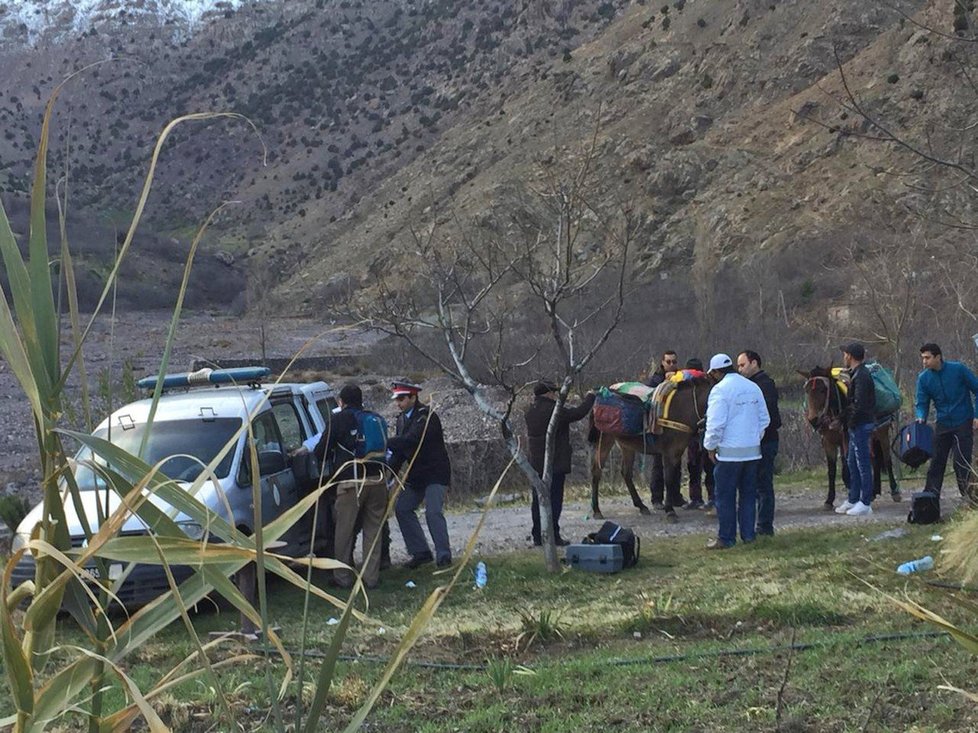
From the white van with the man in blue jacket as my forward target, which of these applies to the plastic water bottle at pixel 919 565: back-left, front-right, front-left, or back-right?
front-right

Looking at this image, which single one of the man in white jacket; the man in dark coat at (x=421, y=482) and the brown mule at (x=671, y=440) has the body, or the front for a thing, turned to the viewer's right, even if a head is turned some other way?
the brown mule

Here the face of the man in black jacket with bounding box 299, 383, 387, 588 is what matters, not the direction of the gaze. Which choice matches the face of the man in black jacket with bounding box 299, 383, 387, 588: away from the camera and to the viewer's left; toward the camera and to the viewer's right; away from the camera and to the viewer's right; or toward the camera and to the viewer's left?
away from the camera and to the viewer's left

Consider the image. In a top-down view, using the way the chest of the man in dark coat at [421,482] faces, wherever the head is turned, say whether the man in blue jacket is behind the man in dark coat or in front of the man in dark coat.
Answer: behind

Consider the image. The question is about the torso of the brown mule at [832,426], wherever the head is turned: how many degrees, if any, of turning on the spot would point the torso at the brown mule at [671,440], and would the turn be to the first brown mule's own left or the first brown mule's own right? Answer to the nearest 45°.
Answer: approximately 45° to the first brown mule's own right

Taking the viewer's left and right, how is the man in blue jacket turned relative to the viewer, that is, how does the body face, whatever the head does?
facing the viewer and to the left of the viewer

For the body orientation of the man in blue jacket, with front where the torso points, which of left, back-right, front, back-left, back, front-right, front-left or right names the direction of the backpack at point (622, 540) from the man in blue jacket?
front

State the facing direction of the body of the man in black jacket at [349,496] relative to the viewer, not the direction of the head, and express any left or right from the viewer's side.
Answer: facing away from the viewer and to the left of the viewer

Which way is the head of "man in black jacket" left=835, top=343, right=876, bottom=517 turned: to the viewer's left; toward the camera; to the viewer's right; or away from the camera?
to the viewer's left

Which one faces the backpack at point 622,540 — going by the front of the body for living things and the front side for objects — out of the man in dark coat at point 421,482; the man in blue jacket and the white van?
the man in blue jacket

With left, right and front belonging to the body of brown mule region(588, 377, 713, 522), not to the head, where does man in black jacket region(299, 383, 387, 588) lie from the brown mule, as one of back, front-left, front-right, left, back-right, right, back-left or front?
back-right

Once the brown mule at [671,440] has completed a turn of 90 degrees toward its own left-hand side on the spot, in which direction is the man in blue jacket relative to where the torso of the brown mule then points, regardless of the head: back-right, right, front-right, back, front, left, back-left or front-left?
back-right

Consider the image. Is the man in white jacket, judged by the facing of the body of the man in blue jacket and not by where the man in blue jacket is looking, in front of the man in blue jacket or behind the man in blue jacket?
in front

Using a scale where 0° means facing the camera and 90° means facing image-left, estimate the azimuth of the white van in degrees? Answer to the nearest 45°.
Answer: approximately 45°
